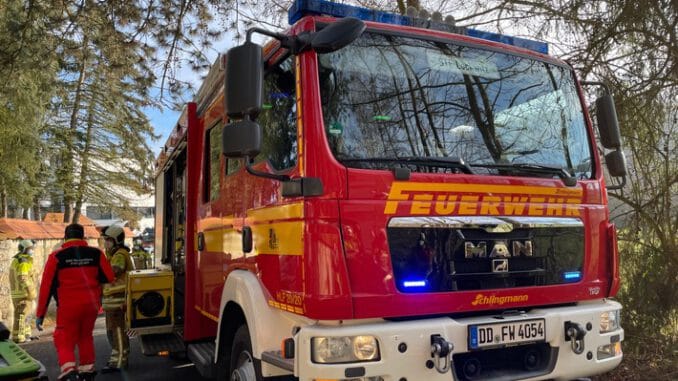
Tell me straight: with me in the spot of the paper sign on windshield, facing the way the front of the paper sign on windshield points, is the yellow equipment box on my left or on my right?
on my right

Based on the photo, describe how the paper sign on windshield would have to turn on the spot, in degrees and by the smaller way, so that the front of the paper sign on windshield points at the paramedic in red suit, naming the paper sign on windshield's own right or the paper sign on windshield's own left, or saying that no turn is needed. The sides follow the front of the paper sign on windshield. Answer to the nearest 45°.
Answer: approximately 90° to the paper sign on windshield's own right

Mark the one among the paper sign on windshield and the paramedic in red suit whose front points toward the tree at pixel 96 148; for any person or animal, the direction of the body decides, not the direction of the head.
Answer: the paramedic in red suit

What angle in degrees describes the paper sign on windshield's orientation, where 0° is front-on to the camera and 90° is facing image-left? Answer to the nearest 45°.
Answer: approximately 0°

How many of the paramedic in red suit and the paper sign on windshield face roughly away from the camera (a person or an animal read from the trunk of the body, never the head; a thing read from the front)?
1

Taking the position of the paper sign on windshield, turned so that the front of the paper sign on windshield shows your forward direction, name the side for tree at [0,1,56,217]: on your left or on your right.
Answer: on your right

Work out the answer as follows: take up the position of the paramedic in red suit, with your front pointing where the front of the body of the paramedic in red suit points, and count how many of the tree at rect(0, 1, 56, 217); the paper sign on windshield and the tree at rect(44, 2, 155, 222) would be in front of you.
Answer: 2

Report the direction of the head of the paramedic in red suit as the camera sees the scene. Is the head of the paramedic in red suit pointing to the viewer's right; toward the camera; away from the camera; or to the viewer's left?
away from the camera

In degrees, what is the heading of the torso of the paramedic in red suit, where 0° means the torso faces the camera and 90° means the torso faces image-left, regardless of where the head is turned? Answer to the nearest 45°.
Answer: approximately 180°
